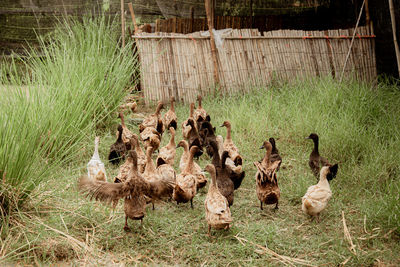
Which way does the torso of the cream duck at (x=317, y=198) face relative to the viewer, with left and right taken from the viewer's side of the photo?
facing away from the viewer and to the right of the viewer

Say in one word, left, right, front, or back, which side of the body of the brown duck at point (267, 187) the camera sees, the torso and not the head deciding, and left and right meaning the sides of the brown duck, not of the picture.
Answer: back

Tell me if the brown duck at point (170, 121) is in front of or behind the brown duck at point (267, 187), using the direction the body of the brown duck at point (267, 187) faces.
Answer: in front

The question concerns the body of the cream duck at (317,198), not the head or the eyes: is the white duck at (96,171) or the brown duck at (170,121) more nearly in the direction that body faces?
the brown duck

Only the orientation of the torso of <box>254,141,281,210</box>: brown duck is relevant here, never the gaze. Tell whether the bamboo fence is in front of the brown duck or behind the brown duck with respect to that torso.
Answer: in front
